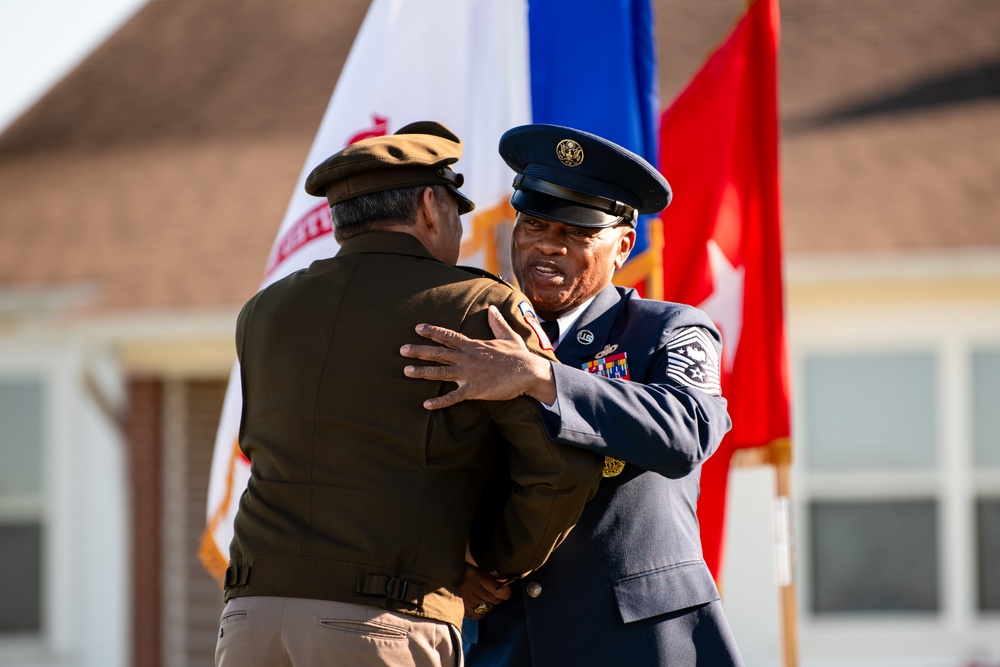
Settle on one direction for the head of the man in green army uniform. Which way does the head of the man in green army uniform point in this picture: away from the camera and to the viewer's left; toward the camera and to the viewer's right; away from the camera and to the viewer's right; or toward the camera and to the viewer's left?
away from the camera and to the viewer's right

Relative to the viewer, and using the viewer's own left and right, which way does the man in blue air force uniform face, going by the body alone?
facing the viewer and to the left of the viewer

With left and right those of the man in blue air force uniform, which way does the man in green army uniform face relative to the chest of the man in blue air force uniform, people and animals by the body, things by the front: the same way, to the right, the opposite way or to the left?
the opposite way

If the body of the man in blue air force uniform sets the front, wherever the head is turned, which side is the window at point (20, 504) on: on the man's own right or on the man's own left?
on the man's own right

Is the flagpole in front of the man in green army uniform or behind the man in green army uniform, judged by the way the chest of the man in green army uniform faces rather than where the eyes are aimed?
in front

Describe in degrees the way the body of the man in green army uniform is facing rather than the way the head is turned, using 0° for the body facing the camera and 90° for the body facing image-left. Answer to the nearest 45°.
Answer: approximately 225°

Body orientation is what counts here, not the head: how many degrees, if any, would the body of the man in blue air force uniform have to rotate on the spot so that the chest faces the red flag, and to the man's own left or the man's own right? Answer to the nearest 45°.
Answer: approximately 135° to the man's own right

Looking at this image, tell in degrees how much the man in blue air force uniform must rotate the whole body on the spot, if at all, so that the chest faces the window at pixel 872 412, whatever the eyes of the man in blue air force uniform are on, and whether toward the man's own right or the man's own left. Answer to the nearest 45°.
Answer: approximately 135° to the man's own right

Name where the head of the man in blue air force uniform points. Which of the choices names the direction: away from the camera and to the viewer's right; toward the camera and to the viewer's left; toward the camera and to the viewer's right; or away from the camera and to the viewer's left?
toward the camera and to the viewer's left

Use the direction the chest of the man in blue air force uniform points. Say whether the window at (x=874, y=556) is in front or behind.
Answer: behind
